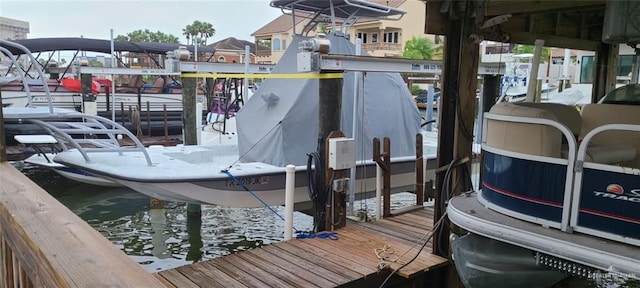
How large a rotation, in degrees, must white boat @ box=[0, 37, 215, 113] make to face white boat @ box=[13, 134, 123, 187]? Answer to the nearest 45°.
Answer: approximately 90° to its left

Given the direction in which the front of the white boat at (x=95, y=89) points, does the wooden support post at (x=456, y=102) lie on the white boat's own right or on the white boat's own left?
on the white boat's own left

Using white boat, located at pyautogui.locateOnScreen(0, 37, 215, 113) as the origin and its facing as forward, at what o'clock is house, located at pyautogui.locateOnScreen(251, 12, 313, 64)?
The house is roughly at 4 o'clock from the white boat.

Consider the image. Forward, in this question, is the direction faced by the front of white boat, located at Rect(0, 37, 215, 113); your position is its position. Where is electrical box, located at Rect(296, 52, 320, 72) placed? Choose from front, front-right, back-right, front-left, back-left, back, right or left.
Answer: left

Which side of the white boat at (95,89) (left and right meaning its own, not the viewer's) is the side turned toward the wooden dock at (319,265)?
left

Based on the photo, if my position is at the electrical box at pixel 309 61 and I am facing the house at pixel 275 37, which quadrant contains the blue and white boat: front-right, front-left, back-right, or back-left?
back-right

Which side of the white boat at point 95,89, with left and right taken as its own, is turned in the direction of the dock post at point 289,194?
left

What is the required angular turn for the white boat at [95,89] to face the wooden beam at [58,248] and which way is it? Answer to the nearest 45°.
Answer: approximately 90° to its left

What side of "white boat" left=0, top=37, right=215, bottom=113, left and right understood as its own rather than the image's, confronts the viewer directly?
left

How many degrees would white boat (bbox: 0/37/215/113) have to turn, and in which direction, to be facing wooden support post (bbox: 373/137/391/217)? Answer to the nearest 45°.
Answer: approximately 90° to its left

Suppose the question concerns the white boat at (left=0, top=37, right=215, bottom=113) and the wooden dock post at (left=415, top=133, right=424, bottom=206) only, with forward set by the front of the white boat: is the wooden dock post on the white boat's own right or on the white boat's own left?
on the white boat's own left

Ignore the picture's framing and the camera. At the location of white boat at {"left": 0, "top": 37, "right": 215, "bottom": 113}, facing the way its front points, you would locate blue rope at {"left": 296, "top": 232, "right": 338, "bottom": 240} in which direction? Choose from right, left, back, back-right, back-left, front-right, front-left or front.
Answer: left
